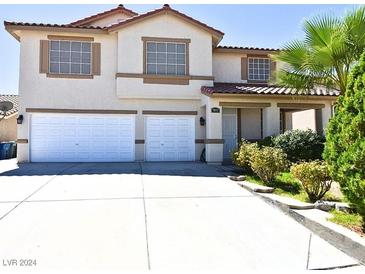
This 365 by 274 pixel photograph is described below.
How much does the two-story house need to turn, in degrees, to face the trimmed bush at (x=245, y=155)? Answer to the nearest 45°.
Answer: approximately 45° to its left

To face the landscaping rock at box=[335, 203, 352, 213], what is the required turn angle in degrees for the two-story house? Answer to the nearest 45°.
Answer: approximately 45° to its left

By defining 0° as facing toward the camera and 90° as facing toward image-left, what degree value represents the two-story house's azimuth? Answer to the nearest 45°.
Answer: approximately 0°

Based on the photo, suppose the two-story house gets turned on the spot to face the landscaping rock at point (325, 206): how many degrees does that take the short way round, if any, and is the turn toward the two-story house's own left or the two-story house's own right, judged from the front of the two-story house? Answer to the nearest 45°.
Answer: approximately 45° to the two-story house's own left

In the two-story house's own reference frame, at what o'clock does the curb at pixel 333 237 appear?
The curb is roughly at 11 o'clock from the two-story house.

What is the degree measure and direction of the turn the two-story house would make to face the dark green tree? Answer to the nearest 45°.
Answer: approximately 45° to its left

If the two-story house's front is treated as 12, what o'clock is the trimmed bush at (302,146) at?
The trimmed bush is roughly at 10 o'clock from the two-story house.
